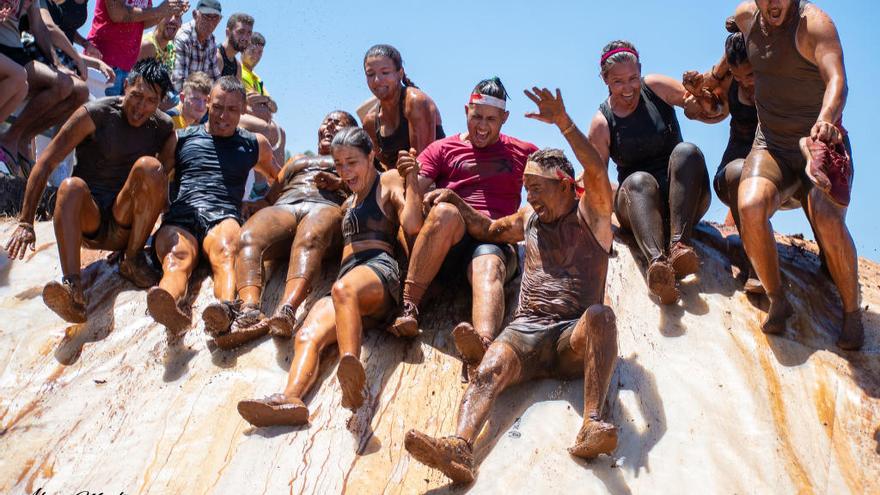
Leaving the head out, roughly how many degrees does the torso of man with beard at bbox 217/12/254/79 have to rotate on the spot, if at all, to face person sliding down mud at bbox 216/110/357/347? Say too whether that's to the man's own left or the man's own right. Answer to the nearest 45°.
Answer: approximately 45° to the man's own right

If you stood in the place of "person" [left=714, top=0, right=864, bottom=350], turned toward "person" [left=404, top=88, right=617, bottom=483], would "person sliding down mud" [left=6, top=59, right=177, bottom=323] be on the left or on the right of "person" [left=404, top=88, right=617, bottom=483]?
right

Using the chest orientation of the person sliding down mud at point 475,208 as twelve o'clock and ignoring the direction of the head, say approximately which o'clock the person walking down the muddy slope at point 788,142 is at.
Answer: the person walking down the muddy slope at point 788,142 is roughly at 9 o'clock from the person sliding down mud at point 475,208.

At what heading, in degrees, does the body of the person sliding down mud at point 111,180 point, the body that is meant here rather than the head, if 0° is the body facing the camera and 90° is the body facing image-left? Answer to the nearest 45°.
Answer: approximately 0°

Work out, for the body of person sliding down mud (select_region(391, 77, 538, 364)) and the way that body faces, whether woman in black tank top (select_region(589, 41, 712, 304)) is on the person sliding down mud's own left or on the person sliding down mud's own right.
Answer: on the person sliding down mud's own left

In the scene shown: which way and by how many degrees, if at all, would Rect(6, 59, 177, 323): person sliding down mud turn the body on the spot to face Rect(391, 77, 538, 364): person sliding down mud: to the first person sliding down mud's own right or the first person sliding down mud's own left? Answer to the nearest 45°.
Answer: approximately 45° to the first person sliding down mud's own left

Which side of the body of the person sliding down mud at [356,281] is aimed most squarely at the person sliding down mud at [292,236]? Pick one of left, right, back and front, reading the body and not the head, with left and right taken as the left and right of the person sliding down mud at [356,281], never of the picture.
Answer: right
